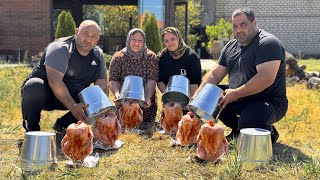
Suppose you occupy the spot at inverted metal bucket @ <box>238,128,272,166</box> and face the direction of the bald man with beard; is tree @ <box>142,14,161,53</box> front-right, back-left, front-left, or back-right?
front-right

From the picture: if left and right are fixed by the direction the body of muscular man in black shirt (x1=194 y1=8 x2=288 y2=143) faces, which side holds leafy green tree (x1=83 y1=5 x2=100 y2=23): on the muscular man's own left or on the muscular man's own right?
on the muscular man's own right

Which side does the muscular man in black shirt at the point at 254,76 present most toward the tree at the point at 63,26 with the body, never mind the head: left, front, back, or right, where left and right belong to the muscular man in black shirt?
right

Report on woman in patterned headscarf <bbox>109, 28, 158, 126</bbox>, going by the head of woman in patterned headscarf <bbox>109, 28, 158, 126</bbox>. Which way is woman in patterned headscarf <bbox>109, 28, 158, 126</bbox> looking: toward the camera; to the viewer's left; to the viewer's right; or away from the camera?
toward the camera

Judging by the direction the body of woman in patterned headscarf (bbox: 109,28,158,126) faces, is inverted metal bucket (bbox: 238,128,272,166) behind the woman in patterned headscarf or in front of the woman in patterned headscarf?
in front

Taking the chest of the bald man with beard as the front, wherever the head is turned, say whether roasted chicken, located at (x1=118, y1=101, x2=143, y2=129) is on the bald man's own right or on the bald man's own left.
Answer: on the bald man's own left

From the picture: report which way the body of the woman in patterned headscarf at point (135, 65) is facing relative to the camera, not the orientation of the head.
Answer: toward the camera

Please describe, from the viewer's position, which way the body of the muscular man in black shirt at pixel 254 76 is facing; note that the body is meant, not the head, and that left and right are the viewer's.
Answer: facing the viewer and to the left of the viewer

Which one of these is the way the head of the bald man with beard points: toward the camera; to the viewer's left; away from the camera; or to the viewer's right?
toward the camera

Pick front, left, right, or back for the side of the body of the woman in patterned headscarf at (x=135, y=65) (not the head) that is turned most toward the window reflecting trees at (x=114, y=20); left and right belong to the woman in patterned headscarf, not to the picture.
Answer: back

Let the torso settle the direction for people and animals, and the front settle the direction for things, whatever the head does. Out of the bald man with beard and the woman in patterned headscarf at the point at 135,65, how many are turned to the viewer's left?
0

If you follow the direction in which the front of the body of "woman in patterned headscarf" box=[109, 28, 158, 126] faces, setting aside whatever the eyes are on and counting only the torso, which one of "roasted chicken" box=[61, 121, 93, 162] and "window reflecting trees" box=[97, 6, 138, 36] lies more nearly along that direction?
the roasted chicken

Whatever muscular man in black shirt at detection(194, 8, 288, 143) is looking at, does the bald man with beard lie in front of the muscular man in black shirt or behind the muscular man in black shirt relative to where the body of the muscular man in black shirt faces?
in front

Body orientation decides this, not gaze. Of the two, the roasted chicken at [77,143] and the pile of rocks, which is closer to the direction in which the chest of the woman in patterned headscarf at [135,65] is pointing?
the roasted chicken

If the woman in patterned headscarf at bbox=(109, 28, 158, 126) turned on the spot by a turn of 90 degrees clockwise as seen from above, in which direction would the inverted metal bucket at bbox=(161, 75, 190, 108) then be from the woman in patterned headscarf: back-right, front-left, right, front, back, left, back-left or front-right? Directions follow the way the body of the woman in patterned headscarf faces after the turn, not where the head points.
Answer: back-left
